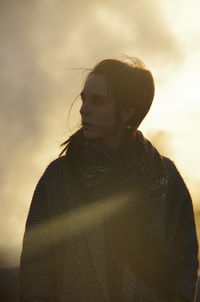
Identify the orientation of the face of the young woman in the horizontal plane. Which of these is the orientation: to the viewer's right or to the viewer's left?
to the viewer's left

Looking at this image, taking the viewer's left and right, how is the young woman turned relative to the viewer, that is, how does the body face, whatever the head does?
facing the viewer
